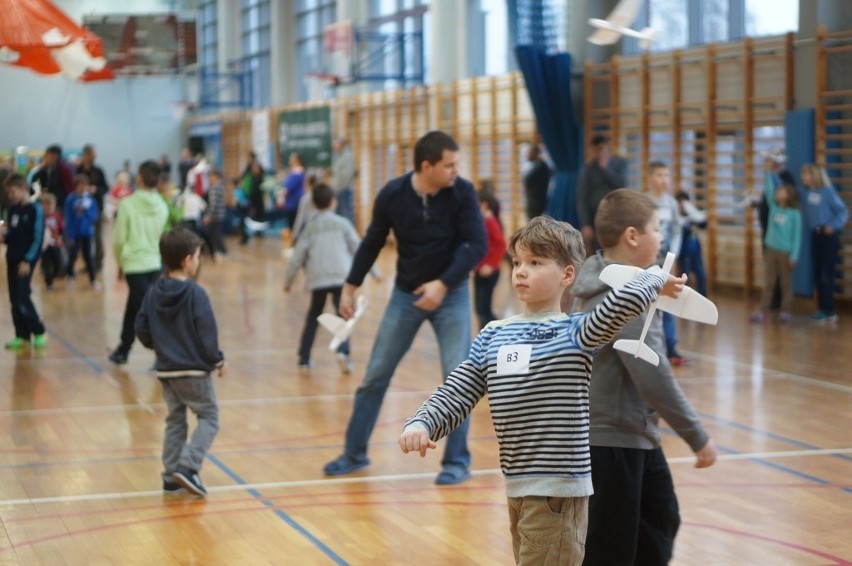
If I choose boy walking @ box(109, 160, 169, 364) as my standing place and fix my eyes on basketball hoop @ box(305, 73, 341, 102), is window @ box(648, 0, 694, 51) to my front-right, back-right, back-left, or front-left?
front-right

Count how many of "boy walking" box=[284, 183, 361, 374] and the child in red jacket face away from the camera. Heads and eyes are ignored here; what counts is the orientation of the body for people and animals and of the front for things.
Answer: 1

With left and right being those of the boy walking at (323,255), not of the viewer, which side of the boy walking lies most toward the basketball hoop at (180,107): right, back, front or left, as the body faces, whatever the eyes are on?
front

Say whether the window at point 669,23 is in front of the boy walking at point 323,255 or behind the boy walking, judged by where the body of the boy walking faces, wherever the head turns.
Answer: in front

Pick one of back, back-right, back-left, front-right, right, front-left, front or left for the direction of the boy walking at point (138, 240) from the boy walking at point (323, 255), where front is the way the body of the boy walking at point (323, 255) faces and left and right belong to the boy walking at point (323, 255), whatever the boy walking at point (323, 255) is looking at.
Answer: left

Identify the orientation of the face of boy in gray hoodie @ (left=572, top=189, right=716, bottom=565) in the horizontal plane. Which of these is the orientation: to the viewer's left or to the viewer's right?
to the viewer's right

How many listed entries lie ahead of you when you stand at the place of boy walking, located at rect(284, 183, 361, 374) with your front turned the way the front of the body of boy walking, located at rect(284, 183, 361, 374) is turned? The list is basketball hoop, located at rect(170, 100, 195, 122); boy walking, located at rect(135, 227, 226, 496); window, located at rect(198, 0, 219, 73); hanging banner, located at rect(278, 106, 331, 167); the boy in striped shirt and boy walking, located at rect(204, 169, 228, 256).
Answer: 4

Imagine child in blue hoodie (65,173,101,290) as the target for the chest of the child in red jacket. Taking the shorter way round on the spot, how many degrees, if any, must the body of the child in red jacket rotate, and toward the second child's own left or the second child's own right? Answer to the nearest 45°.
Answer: approximately 45° to the second child's own right

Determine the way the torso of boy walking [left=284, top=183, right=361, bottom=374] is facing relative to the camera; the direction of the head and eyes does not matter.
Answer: away from the camera

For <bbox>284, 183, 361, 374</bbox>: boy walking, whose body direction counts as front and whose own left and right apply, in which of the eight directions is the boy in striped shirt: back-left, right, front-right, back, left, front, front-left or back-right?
back

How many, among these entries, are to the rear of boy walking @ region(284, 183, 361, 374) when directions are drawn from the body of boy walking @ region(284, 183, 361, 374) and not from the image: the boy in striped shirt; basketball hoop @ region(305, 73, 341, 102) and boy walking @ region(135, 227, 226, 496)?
2

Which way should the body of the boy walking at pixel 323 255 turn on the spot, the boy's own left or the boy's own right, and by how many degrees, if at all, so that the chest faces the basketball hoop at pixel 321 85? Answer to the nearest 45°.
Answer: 0° — they already face it

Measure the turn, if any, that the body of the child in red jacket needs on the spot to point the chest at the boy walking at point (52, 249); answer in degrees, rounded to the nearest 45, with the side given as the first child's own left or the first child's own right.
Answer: approximately 45° to the first child's own right

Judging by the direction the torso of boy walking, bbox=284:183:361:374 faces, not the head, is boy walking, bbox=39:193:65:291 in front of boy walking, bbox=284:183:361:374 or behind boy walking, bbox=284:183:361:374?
in front
